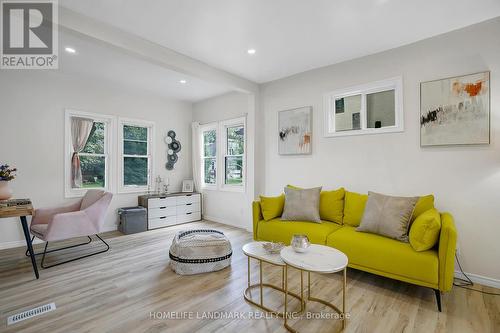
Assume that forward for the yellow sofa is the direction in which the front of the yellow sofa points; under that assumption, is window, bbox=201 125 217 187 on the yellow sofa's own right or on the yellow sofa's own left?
on the yellow sofa's own right

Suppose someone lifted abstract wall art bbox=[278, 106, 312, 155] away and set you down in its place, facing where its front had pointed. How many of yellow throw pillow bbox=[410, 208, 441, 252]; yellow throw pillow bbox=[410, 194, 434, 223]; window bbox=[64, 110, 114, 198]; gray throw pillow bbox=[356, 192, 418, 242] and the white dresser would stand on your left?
3

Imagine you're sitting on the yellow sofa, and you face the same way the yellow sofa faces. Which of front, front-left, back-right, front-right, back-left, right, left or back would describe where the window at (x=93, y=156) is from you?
front-right

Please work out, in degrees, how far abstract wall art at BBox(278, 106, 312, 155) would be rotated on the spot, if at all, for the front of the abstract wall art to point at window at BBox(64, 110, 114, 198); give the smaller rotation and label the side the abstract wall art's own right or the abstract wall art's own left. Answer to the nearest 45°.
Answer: approximately 45° to the abstract wall art's own right

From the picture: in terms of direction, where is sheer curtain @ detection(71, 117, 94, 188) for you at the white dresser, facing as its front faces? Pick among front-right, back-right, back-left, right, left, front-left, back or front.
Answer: back-right

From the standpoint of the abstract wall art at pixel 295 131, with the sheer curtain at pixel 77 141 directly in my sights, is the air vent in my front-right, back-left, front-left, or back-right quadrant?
front-left

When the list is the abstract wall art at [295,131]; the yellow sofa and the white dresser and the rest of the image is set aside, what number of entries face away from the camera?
0

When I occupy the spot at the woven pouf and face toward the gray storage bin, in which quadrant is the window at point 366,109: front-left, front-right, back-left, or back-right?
back-right

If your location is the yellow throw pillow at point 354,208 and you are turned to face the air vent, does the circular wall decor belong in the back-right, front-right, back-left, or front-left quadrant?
front-right

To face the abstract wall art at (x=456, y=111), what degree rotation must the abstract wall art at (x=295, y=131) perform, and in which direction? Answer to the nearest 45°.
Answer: approximately 90° to its left

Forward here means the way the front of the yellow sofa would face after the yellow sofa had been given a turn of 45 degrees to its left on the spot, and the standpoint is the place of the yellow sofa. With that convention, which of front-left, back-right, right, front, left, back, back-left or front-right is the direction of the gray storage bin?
right

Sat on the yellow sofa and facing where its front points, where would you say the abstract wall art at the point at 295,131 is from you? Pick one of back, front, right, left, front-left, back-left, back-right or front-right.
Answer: right

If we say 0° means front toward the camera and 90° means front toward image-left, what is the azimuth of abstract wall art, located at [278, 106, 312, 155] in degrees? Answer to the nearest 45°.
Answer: approximately 45°

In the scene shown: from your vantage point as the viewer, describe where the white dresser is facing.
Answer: facing the viewer and to the right of the viewer

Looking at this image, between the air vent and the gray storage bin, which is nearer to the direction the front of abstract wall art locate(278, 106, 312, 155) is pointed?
the air vent
